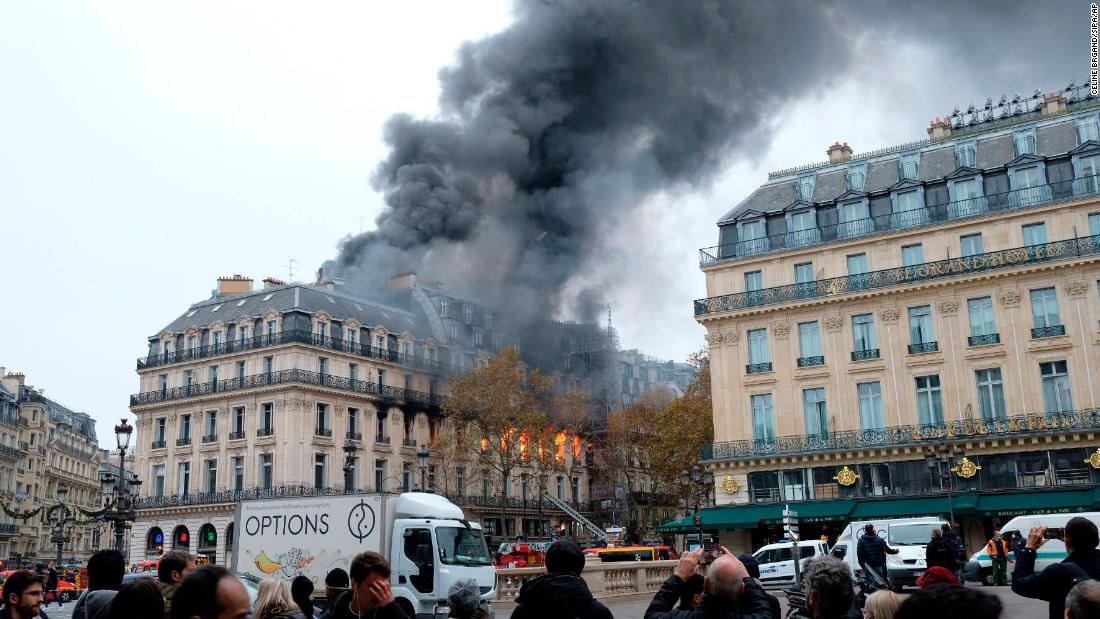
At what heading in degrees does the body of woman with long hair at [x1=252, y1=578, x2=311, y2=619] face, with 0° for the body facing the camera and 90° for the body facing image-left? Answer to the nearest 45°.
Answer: approximately 180°

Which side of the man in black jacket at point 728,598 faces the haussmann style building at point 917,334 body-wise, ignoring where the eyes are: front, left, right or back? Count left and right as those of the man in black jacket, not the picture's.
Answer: front

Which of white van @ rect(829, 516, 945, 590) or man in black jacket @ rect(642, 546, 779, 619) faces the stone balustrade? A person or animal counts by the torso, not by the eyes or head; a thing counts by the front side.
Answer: the man in black jacket

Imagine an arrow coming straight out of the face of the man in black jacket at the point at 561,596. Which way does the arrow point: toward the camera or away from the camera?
away from the camera

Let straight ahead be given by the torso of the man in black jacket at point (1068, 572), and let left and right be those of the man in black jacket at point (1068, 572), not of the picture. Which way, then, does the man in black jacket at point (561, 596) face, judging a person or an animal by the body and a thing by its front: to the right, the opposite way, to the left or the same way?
the same way

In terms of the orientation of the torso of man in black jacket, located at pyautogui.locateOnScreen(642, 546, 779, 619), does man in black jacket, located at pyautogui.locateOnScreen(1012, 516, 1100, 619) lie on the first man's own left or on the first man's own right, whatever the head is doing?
on the first man's own right

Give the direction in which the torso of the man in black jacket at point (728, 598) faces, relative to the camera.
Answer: away from the camera

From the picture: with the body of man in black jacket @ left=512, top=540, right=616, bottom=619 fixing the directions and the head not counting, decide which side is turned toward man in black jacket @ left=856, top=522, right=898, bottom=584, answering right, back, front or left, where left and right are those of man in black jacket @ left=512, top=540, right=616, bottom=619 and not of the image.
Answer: front

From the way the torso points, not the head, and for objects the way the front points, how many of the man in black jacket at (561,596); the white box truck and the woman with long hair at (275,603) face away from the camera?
2

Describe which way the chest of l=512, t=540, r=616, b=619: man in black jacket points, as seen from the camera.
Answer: away from the camera

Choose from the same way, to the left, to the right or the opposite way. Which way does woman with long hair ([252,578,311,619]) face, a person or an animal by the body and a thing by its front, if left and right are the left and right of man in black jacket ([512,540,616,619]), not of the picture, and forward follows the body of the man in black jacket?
the same way

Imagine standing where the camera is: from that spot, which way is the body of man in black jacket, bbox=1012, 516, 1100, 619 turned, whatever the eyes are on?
away from the camera

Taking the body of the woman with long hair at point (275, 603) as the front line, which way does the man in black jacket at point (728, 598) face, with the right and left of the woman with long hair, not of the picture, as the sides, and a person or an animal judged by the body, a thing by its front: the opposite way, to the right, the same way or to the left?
the same way

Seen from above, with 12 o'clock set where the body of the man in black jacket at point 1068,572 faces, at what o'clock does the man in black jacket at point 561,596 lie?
the man in black jacket at point 561,596 is roughly at 8 o'clock from the man in black jacket at point 1068,572.

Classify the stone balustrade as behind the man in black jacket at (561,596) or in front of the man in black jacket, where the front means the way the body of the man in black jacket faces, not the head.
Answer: in front

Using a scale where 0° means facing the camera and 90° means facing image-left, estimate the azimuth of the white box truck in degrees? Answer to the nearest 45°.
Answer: approximately 315°

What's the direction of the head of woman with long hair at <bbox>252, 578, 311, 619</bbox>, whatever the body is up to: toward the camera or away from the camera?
away from the camera

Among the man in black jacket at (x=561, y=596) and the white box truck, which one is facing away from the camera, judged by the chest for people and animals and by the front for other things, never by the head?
the man in black jacket

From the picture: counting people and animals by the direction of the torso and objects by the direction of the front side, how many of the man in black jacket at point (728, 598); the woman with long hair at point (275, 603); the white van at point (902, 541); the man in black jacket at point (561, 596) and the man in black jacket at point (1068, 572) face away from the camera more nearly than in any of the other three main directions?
4

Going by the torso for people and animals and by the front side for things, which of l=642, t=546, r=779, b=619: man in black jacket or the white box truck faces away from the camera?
the man in black jacket

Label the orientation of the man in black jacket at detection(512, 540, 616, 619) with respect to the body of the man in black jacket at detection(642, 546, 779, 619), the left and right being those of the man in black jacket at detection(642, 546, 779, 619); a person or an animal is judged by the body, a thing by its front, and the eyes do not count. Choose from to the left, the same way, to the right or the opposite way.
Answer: the same way
